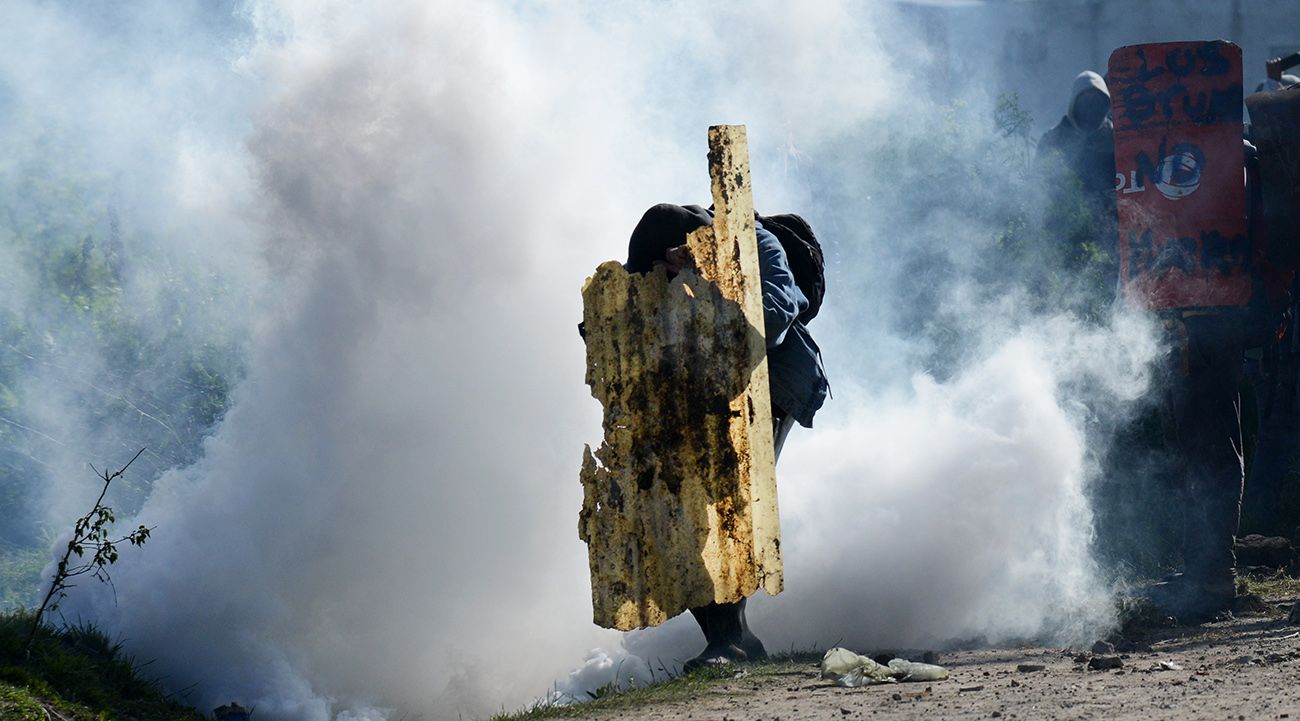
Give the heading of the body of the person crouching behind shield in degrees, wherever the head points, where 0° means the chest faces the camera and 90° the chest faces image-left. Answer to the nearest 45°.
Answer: approximately 90°

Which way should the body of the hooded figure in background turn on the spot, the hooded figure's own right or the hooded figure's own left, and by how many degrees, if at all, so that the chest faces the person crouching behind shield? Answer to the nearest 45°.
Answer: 0° — they already face them

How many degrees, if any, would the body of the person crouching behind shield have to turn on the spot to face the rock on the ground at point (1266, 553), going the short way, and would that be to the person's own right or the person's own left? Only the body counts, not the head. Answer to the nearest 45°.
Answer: approximately 135° to the person's own right

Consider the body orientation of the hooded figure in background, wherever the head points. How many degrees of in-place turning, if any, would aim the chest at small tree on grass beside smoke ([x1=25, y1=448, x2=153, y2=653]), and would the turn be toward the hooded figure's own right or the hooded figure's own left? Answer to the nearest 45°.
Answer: approximately 45° to the hooded figure's own right
